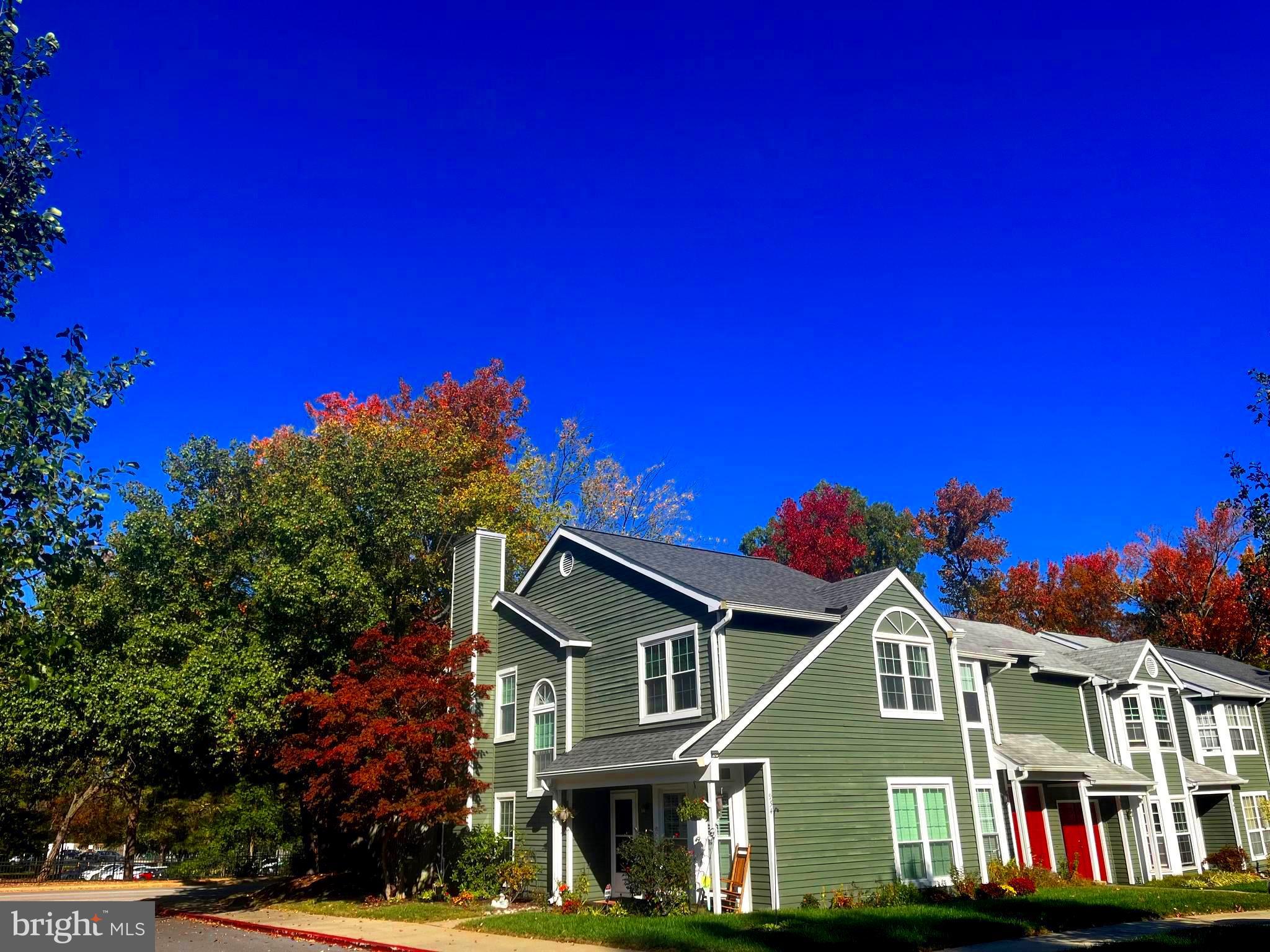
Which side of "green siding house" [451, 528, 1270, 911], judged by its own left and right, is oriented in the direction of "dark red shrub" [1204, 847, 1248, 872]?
left

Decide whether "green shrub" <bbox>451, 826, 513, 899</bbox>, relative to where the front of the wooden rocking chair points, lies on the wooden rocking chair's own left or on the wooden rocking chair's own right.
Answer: on the wooden rocking chair's own right

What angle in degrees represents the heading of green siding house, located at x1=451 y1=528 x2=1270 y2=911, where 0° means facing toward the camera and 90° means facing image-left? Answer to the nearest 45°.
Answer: approximately 315°

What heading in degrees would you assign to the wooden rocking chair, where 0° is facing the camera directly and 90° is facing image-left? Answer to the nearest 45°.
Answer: approximately 45°

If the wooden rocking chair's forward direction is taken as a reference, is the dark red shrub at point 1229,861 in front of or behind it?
behind
